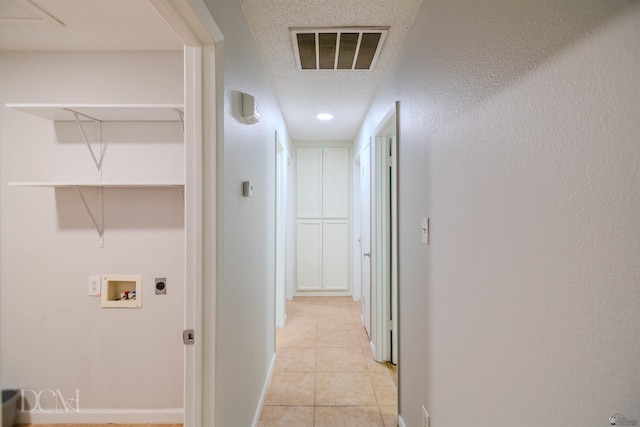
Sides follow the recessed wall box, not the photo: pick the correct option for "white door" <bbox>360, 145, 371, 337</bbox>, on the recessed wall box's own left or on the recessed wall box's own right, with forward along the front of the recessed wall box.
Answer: on the recessed wall box's own left

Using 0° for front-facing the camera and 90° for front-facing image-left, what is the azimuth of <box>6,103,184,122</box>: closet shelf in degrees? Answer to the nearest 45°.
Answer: approximately 0°

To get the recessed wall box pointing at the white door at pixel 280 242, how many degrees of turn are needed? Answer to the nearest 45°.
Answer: approximately 135° to its left

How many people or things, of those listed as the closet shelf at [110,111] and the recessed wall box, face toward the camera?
2

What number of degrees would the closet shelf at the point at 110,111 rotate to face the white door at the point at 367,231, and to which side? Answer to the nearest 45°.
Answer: approximately 90° to its left

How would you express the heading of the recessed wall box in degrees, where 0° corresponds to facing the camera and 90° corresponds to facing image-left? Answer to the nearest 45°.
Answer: approximately 0°
